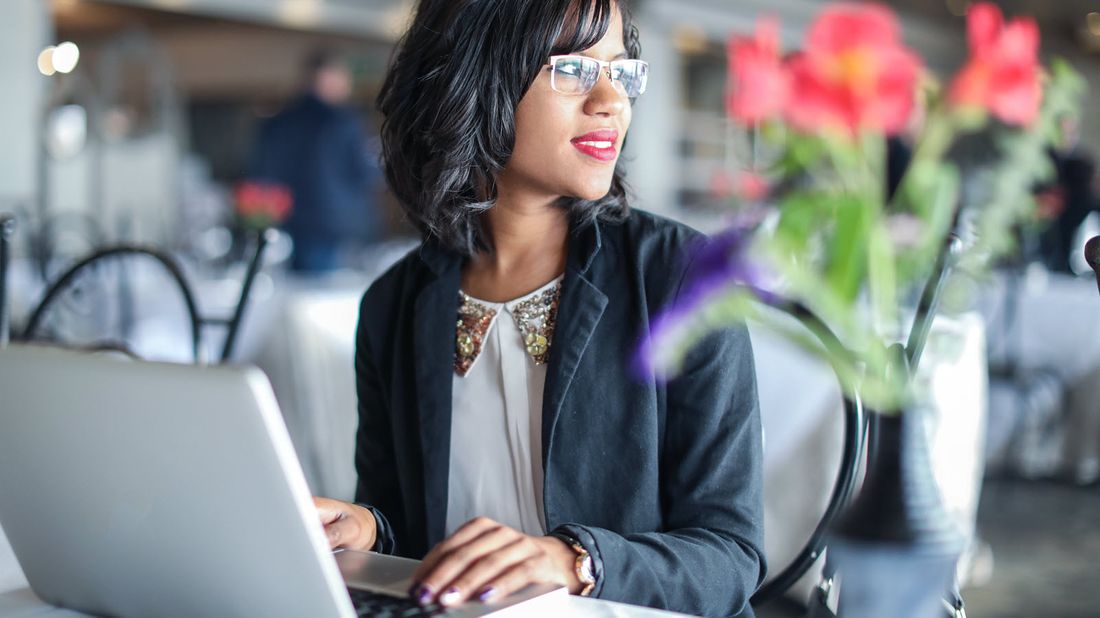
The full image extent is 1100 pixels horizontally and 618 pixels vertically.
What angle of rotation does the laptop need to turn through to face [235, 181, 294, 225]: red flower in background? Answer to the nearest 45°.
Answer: approximately 45° to its left

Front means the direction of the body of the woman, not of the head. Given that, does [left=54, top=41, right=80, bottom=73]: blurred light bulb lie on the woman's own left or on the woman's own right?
on the woman's own right

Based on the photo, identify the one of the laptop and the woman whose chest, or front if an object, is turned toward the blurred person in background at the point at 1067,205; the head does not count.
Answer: the laptop

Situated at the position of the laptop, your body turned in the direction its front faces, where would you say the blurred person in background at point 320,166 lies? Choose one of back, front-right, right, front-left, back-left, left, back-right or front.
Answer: front-left

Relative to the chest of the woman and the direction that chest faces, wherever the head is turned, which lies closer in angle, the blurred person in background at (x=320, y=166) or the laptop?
the laptop

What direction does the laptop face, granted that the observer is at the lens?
facing away from the viewer and to the right of the viewer

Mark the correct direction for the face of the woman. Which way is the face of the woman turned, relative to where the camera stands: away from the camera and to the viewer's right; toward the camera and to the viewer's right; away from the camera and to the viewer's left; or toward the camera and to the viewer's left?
toward the camera and to the viewer's right

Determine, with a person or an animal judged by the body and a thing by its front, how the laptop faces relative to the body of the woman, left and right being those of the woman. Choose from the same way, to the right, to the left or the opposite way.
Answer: the opposite way

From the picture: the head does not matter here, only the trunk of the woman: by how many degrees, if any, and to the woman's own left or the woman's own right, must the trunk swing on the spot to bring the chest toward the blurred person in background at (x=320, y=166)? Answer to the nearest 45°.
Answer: approximately 135° to the woman's own right

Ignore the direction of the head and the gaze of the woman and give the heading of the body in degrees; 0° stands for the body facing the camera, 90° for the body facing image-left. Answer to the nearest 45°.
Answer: approximately 45°

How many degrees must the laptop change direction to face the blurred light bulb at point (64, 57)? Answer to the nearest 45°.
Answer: approximately 45° to its left

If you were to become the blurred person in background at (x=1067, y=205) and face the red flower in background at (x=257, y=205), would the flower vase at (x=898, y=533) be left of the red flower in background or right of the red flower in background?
left

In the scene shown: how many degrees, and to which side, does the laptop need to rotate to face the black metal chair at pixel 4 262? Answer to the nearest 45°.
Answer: approximately 45° to its left
